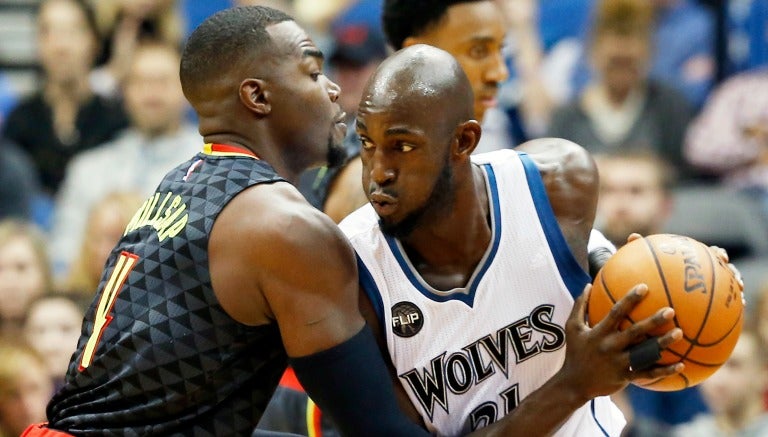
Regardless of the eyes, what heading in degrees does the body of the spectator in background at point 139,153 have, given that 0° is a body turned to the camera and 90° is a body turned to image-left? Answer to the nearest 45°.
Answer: approximately 0°

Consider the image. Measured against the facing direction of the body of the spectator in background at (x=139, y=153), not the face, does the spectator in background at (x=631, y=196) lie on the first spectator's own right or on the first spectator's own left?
on the first spectator's own left

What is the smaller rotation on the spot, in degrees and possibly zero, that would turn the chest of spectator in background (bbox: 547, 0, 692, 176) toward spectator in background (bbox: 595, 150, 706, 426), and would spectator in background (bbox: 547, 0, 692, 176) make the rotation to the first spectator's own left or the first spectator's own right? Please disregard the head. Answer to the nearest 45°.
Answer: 0° — they already face them

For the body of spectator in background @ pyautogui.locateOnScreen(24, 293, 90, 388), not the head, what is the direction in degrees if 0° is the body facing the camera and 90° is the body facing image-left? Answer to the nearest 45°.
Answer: approximately 0°

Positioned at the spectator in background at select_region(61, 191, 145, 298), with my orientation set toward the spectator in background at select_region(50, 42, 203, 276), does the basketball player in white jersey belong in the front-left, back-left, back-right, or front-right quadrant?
back-right
